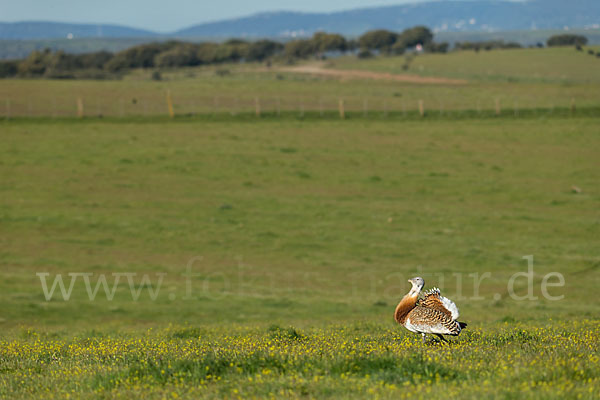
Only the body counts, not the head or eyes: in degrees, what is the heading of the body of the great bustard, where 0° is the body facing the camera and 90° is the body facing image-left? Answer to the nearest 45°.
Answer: approximately 90°
